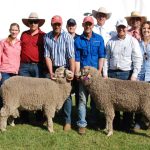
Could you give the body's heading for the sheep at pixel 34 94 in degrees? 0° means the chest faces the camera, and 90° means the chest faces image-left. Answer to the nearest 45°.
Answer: approximately 270°

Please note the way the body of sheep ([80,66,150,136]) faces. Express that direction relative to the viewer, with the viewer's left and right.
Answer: facing to the left of the viewer

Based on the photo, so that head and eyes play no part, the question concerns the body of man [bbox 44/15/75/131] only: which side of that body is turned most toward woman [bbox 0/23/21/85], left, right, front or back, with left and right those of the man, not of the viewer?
right

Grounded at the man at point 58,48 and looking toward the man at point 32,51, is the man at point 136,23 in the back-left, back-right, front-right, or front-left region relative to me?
back-right

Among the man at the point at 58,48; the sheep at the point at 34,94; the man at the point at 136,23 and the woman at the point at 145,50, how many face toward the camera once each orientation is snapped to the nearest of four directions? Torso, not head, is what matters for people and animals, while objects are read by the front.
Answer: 3

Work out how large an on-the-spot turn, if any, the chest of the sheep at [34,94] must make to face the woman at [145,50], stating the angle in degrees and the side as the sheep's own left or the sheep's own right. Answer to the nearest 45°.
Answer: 0° — it already faces them
